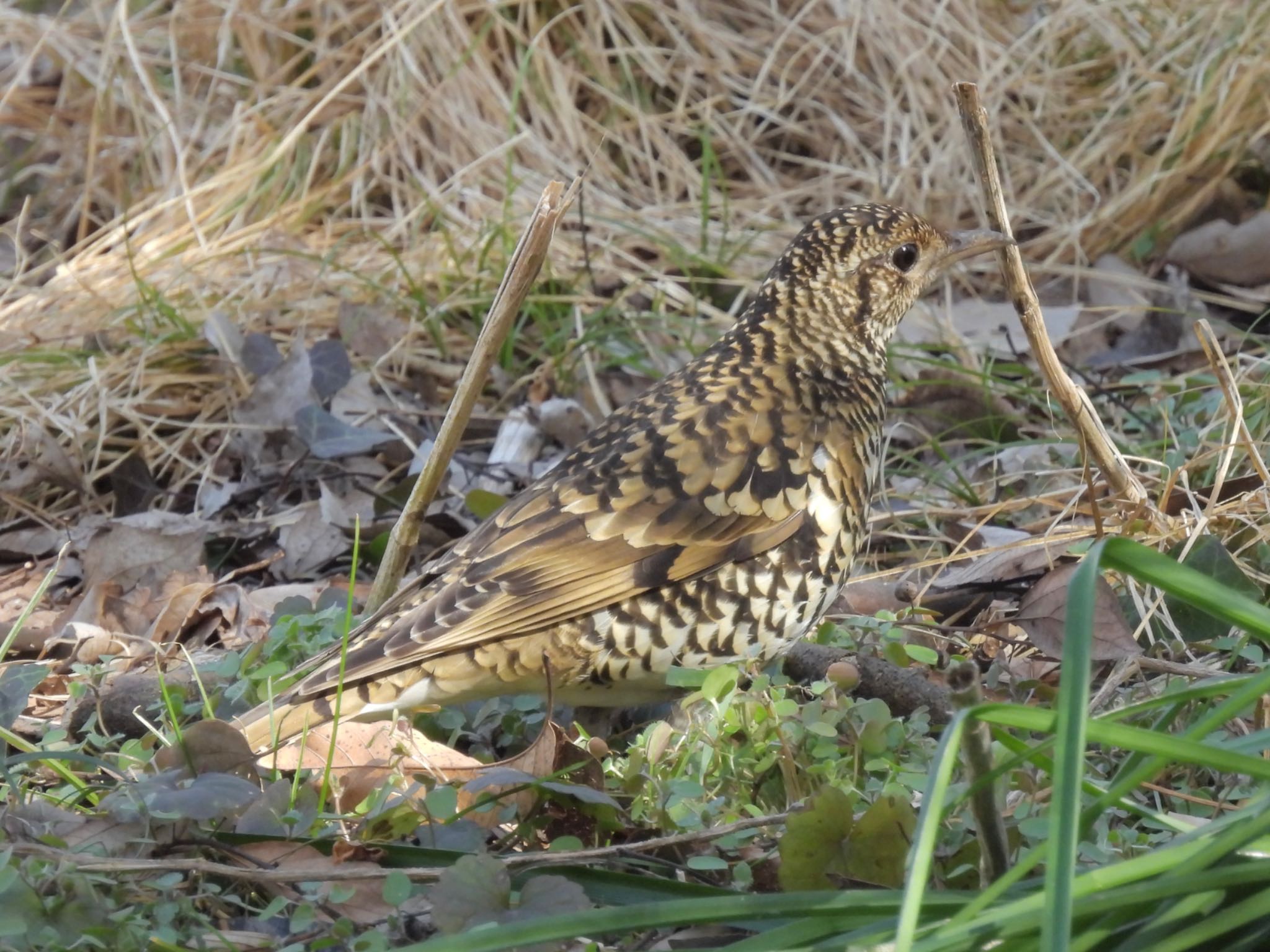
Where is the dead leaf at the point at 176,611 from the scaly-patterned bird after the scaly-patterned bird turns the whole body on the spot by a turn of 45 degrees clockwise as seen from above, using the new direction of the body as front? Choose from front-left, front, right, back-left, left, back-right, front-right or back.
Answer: back

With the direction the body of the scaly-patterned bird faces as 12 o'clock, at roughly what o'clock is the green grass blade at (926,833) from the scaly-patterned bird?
The green grass blade is roughly at 3 o'clock from the scaly-patterned bird.

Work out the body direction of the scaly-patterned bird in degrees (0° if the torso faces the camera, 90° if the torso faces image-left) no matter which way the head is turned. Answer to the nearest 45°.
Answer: approximately 270°

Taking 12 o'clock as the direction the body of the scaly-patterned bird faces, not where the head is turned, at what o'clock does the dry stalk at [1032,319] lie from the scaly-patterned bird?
The dry stalk is roughly at 12 o'clock from the scaly-patterned bird.

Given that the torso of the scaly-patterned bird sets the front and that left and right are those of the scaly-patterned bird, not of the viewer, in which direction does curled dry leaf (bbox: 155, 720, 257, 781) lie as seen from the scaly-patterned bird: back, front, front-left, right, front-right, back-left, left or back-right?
back-right

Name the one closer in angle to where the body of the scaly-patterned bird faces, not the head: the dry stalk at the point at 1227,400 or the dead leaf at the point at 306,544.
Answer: the dry stalk

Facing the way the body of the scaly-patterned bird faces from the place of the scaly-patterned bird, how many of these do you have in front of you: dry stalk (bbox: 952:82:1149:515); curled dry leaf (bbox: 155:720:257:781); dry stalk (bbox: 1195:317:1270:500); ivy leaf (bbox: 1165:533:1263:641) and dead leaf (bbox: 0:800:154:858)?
3

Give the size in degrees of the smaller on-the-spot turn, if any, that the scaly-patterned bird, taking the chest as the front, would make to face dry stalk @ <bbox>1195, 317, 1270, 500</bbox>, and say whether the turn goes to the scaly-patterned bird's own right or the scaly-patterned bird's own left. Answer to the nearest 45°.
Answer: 0° — it already faces it

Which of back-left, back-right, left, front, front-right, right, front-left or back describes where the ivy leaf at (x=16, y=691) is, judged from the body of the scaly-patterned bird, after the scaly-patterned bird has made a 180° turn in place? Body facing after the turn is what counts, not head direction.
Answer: front
